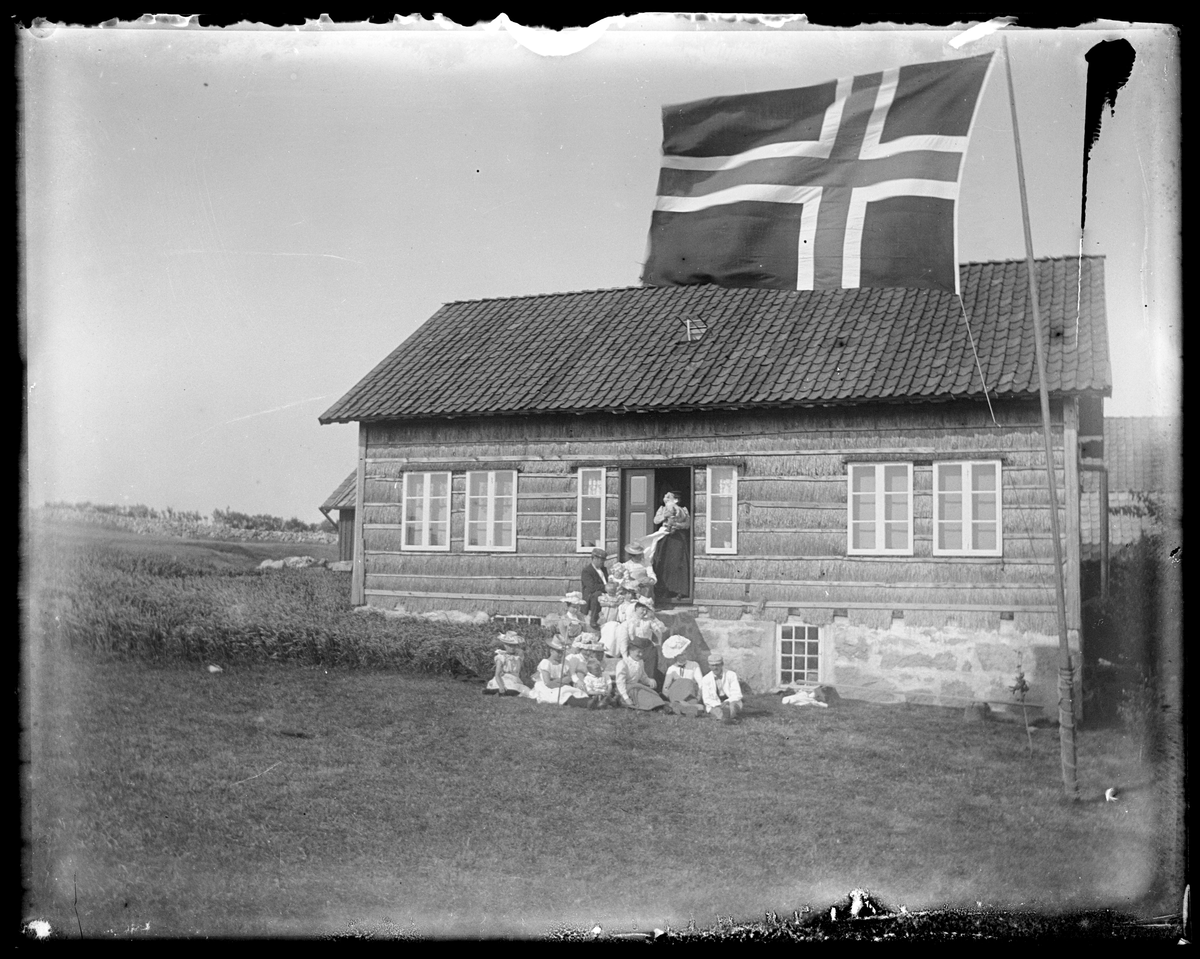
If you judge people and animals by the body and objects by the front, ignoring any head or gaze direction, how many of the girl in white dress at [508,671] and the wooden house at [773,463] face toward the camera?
2

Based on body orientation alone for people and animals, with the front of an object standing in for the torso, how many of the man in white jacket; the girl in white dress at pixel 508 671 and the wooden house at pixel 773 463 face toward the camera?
3

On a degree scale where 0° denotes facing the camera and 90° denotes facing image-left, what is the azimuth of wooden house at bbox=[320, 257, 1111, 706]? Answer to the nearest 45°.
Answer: approximately 0°

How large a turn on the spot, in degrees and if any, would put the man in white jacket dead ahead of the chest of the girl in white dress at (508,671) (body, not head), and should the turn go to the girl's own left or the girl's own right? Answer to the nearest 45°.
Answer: approximately 90° to the girl's own left
